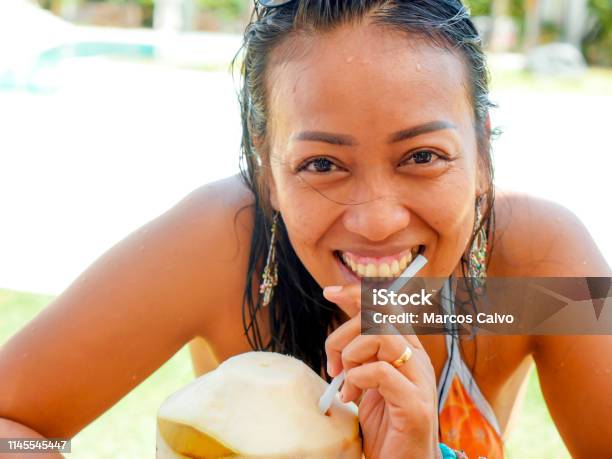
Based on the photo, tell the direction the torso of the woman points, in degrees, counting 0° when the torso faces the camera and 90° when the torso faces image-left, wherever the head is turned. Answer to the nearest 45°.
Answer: approximately 0°
